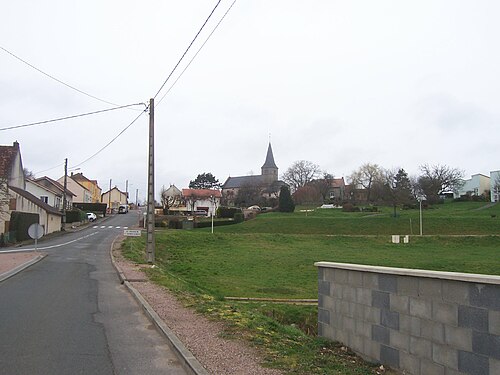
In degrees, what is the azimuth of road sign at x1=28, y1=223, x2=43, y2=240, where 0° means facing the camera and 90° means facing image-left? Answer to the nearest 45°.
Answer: approximately 180°
